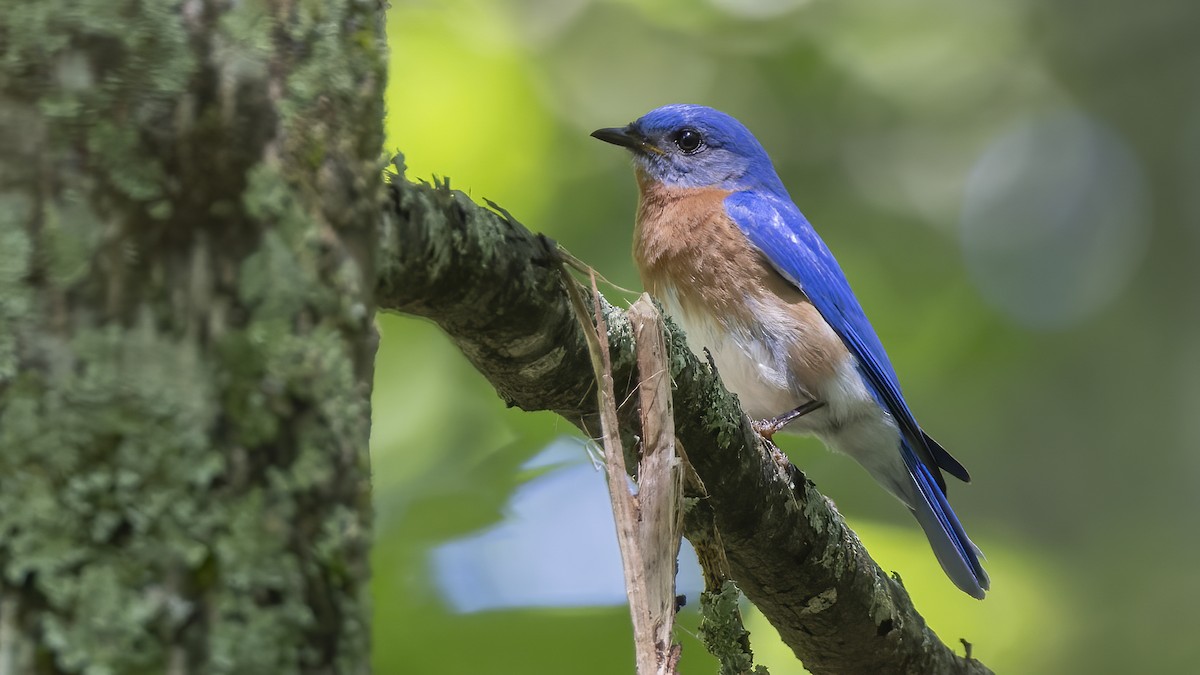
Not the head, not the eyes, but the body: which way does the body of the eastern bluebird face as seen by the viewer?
to the viewer's left
